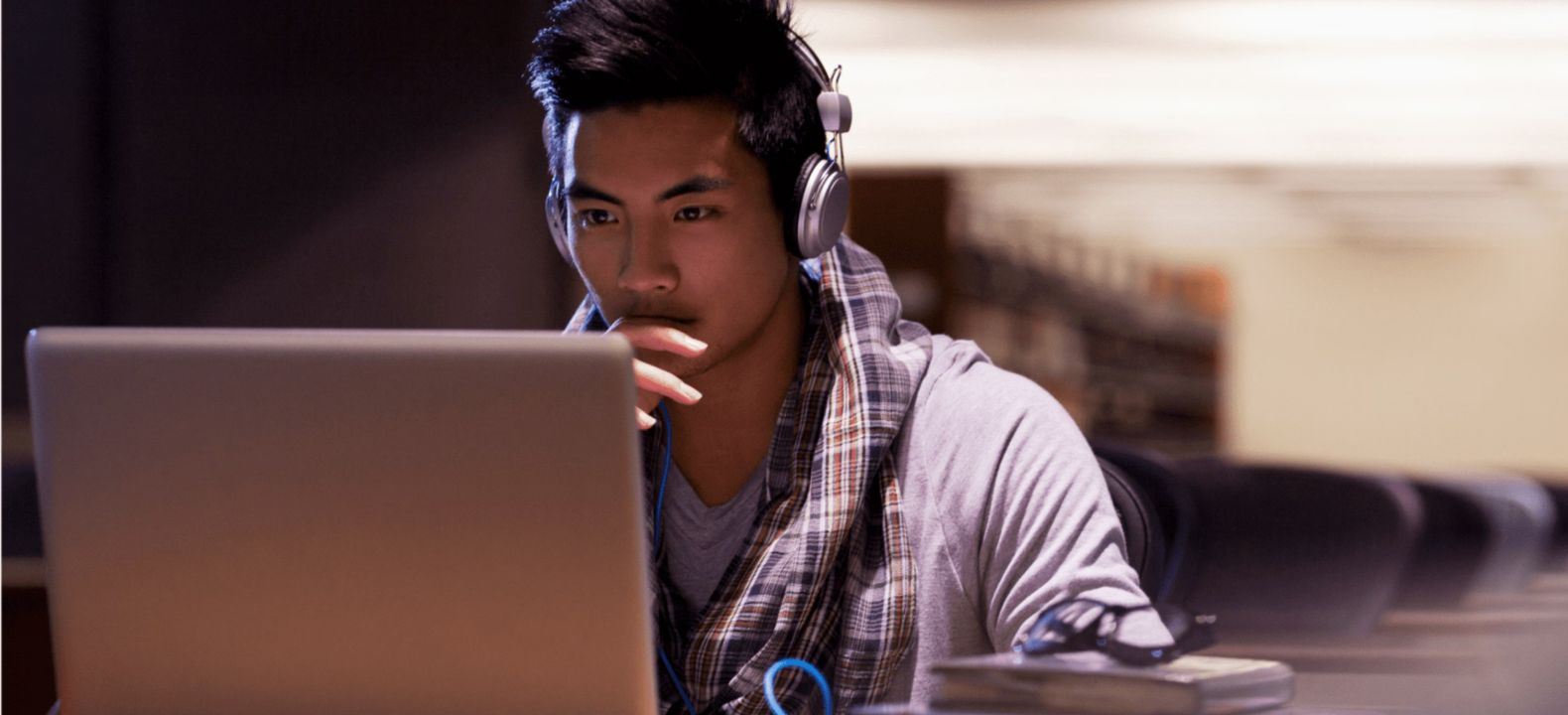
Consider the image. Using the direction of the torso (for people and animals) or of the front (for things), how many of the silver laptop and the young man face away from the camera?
1

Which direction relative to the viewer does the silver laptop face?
away from the camera

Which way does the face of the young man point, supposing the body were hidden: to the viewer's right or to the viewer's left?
to the viewer's left

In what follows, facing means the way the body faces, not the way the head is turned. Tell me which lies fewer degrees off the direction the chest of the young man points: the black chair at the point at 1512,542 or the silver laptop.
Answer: the silver laptop

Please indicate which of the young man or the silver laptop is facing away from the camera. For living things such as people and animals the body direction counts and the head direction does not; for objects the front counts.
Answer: the silver laptop

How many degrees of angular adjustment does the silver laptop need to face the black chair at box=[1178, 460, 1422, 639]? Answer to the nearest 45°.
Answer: approximately 45° to its right

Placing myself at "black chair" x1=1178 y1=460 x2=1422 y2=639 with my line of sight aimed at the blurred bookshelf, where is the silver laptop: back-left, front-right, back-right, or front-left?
back-left

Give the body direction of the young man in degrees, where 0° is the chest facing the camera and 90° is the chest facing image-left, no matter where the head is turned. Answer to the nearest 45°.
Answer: approximately 45°

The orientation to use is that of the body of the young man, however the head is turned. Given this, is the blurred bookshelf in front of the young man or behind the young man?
behind

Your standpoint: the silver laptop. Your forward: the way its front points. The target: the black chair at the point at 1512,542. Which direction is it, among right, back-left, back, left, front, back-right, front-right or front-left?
front-right

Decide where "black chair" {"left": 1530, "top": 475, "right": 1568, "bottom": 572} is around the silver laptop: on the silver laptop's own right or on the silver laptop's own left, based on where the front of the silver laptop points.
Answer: on the silver laptop's own right
